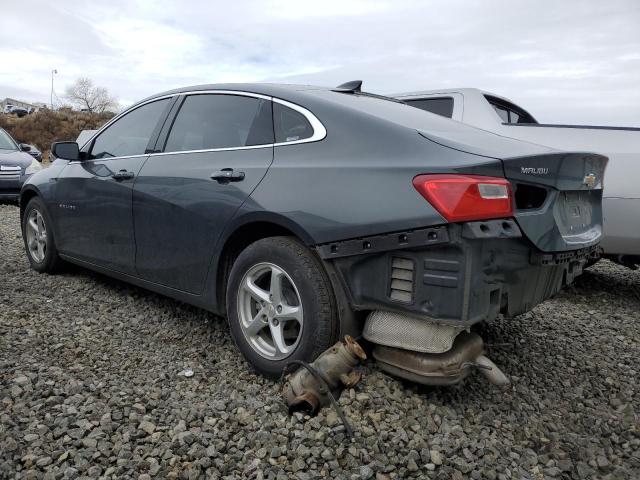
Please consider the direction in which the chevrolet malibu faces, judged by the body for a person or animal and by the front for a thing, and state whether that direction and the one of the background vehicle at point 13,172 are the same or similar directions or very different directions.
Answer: very different directions

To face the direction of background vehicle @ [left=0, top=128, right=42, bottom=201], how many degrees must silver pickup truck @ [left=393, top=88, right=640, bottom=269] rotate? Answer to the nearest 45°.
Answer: approximately 45° to its left

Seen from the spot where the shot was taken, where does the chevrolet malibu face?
facing away from the viewer and to the left of the viewer

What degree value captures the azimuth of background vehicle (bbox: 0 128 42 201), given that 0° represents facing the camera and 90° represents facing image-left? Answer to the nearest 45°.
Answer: approximately 315°

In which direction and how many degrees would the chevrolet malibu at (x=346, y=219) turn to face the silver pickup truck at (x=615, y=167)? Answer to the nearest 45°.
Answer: approximately 90° to its right

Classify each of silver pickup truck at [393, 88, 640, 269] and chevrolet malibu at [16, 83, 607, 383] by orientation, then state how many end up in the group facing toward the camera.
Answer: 0

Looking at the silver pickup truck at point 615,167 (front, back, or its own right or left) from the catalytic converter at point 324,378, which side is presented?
left

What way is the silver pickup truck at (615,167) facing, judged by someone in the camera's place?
facing away from the viewer and to the left of the viewer

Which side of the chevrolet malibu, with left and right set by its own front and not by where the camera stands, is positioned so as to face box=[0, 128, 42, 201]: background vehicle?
front
